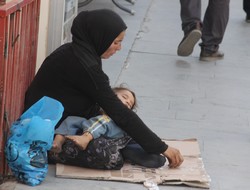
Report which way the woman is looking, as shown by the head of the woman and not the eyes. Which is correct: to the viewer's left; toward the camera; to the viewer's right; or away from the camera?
to the viewer's right

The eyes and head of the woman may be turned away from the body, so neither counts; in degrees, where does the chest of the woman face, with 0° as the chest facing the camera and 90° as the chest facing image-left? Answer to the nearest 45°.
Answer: approximately 270°
